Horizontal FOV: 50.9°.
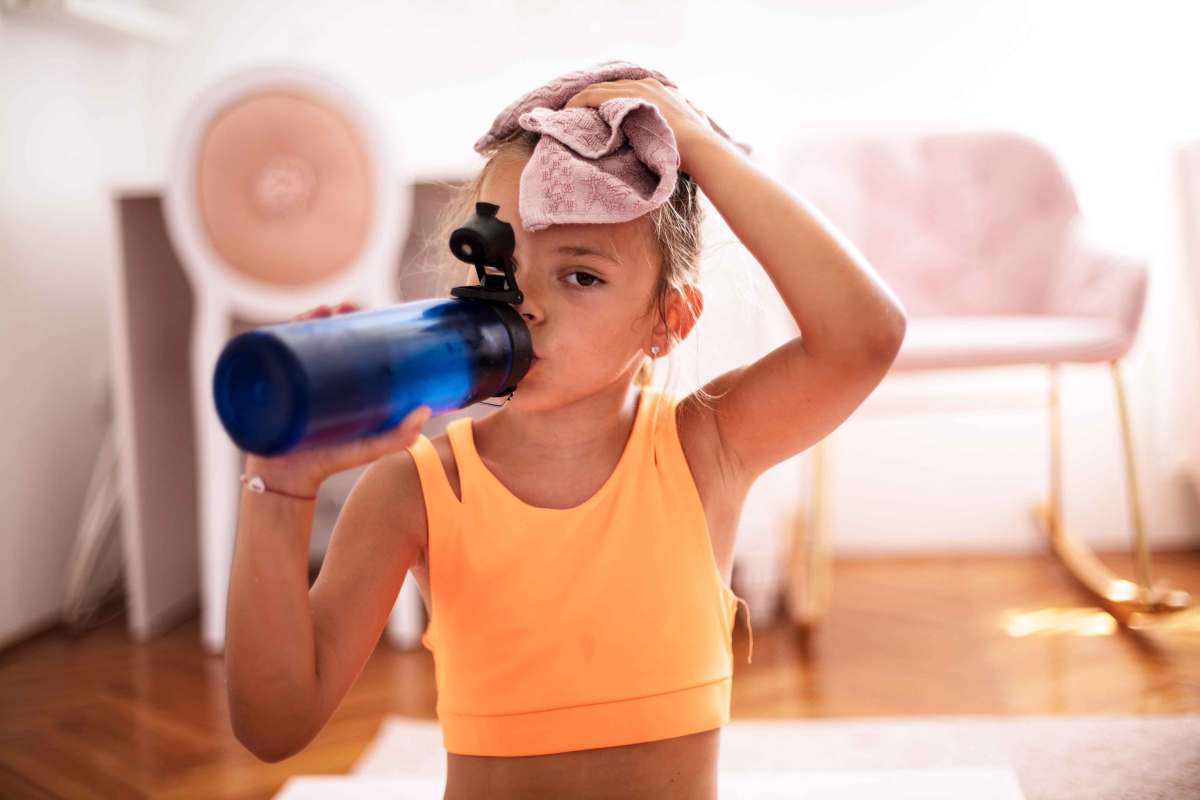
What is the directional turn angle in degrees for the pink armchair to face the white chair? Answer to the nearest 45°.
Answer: approximately 90° to its right

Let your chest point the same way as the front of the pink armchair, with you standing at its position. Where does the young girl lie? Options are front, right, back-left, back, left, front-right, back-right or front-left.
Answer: front-right

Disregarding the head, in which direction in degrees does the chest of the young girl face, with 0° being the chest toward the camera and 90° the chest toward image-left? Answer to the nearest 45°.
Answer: approximately 0°

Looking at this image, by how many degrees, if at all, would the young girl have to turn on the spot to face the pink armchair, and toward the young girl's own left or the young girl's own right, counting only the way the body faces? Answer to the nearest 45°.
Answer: approximately 135° to the young girl's own left
